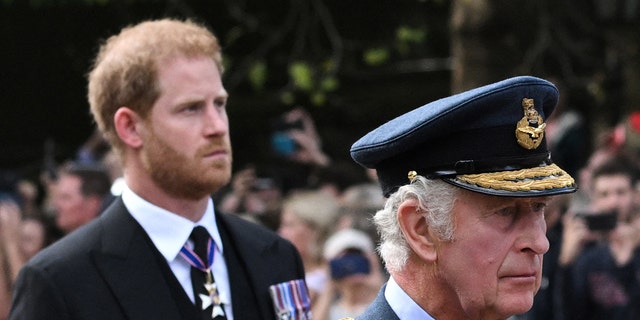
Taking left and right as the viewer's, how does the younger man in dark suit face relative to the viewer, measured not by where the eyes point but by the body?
facing the viewer and to the right of the viewer

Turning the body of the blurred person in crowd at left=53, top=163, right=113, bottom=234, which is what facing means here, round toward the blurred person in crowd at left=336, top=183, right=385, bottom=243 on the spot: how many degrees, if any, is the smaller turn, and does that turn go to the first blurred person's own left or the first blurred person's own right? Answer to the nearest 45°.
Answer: approximately 135° to the first blurred person's own left

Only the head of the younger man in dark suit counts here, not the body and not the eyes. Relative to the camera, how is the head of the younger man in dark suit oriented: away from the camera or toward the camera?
toward the camera

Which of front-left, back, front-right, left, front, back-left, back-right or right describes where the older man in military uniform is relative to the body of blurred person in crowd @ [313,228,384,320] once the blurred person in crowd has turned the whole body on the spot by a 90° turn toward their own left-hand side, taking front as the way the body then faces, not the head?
right

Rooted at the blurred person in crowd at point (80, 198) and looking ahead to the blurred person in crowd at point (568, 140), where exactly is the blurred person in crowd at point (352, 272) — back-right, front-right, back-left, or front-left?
front-right

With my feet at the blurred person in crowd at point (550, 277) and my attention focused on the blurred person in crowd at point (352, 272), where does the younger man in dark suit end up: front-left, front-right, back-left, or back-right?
front-left

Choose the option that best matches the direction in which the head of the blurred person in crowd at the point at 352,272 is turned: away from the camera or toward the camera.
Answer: toward the camera

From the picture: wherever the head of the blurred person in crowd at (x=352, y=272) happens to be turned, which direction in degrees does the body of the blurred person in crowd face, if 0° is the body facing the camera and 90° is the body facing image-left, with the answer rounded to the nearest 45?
approximately 0°

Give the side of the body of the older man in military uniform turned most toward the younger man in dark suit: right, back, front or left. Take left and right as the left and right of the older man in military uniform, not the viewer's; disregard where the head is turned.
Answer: back
